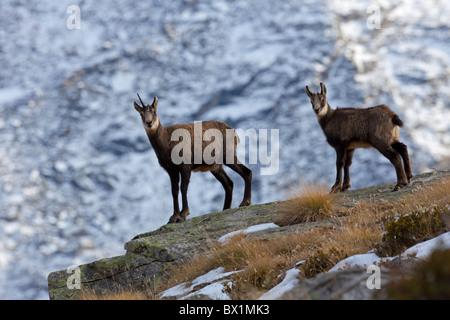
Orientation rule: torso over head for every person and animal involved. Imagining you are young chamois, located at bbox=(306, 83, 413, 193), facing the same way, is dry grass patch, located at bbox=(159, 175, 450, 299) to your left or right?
on your left

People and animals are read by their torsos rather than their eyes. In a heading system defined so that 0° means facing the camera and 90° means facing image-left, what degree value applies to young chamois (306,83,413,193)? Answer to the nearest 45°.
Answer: approximately 90°

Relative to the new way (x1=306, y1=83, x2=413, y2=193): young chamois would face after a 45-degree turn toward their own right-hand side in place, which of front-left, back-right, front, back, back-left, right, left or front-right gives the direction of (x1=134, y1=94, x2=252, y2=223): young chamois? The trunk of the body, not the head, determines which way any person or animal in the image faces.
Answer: front-left

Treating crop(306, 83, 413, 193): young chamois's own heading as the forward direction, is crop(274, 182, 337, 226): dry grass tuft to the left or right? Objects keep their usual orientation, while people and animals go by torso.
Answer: on its left
